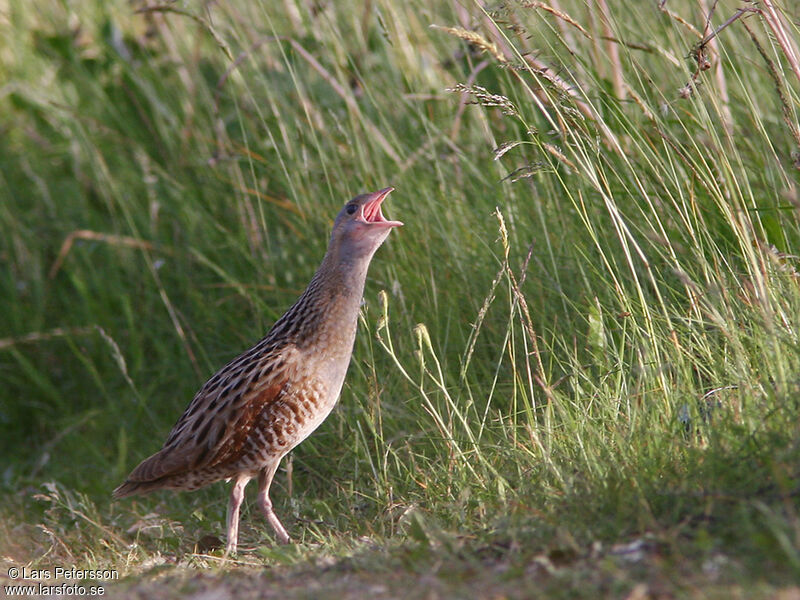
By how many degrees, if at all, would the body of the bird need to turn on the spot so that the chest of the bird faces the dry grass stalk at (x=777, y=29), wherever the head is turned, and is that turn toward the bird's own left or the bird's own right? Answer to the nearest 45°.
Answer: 0° — it already faces it

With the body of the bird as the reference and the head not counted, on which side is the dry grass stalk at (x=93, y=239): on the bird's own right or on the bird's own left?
on the bird's own left

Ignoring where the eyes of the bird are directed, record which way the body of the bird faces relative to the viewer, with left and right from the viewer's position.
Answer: facing to the right of the viewer
